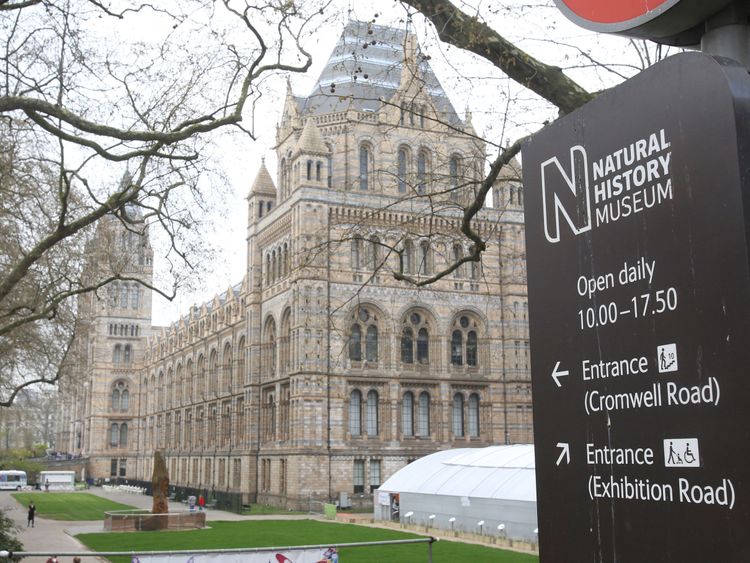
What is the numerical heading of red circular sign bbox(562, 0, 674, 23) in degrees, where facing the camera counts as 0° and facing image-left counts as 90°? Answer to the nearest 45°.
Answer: approximately 0°

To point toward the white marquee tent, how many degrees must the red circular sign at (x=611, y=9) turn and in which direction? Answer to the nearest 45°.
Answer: approximately 180°
